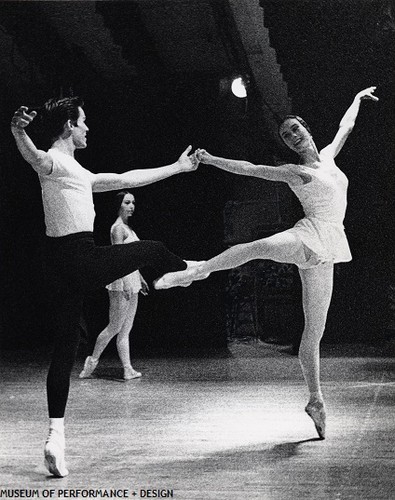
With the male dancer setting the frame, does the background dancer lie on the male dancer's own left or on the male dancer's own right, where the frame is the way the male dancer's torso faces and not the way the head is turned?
on the male dancer's own left

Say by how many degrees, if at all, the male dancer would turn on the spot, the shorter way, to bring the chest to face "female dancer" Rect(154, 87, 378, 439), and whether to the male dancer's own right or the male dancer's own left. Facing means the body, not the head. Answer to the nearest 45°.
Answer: approximately 45° to the male dancer's own left

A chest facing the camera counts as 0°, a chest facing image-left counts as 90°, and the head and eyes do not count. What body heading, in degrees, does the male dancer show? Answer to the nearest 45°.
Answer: approximately 270°

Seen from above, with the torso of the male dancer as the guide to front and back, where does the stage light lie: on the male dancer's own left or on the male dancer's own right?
on the male dancer's own left

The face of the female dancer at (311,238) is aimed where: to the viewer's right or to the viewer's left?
to the viewer's left

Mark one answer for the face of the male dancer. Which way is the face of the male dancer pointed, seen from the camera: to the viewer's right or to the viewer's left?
to the viewer's right

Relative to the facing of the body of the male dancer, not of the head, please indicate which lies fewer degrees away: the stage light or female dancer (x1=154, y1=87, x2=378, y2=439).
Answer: the female dancer

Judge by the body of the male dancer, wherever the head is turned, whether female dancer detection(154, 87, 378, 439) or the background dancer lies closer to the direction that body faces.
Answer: the female dancer

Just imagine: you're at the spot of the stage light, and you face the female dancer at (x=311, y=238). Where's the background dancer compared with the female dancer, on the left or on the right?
right
